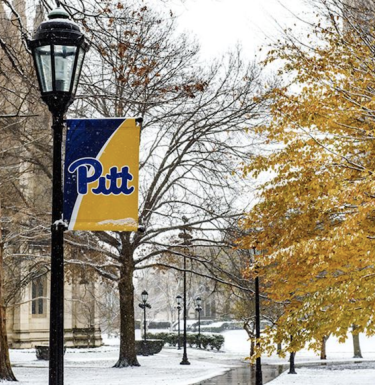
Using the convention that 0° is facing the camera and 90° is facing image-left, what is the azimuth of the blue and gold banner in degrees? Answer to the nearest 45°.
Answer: approximately 0°

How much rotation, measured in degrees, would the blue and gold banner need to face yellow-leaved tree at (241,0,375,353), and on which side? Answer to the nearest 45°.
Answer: approximately 135° to its left
